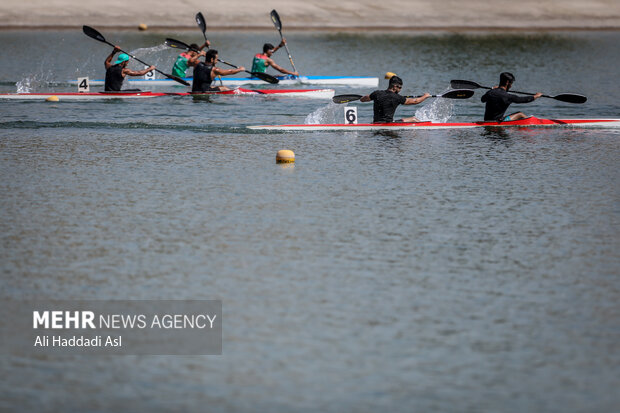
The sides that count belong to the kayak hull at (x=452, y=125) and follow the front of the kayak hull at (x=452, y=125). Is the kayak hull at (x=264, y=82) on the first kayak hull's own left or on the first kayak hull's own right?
on the first kayak hull's own left

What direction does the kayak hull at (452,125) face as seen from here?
to the viewer's right

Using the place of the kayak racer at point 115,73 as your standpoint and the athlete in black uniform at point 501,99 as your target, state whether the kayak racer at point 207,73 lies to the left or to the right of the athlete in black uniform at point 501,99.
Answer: left

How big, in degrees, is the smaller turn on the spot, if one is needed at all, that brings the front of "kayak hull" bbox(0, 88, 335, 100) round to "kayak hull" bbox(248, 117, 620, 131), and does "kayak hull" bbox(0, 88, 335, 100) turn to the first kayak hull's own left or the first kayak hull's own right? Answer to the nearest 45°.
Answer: approximately 45° to the first kayak hull's own right

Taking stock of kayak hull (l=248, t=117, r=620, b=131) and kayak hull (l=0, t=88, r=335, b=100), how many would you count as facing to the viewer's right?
2

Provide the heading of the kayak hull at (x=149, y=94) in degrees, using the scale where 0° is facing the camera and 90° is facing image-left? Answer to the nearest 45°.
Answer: approximately 270°

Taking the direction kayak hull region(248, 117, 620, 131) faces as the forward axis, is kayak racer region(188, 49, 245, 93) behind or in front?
behind

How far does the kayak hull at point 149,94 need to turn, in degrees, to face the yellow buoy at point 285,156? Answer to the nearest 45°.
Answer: approximately 90° to its right
